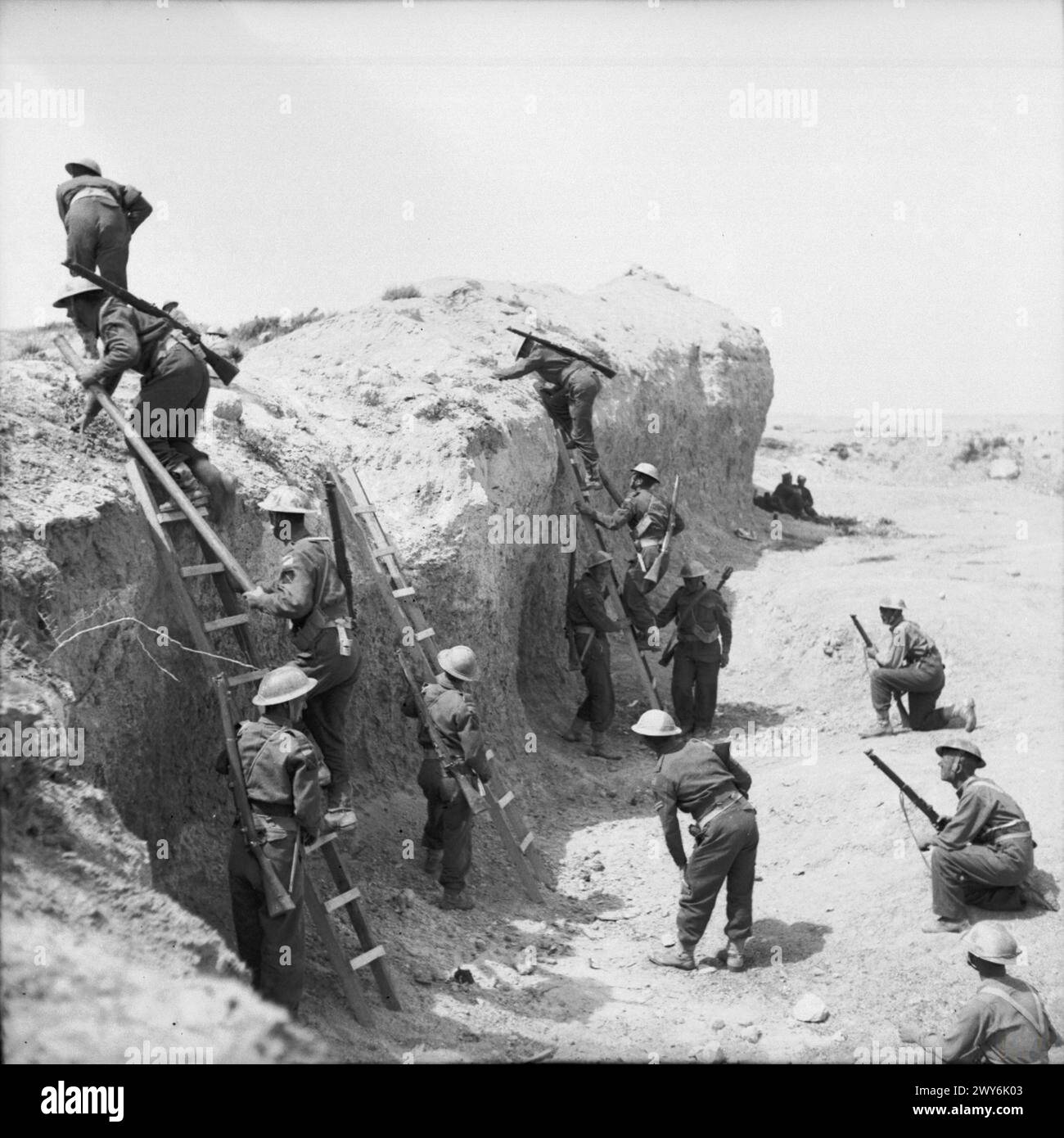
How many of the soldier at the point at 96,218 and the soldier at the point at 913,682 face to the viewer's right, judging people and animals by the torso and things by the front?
0

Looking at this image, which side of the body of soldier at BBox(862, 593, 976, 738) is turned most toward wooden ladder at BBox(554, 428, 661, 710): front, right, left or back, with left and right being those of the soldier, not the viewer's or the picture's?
front

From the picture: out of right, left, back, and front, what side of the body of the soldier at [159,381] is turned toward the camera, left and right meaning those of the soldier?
left

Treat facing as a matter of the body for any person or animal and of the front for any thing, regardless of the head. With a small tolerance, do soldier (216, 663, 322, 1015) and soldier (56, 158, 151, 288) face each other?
no

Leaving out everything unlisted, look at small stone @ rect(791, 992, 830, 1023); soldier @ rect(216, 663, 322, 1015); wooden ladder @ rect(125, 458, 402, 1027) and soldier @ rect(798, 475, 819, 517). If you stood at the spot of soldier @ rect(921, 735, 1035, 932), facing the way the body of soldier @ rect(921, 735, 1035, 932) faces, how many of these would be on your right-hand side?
1

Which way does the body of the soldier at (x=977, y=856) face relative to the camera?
to the viewer's left

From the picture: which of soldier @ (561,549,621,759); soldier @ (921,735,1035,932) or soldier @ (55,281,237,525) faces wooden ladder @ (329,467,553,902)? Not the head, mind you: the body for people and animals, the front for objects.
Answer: soldier @ (921,735,1035,932)

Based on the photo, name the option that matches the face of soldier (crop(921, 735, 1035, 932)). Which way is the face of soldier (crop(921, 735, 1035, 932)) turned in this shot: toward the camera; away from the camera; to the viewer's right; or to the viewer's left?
to the viewer's left
